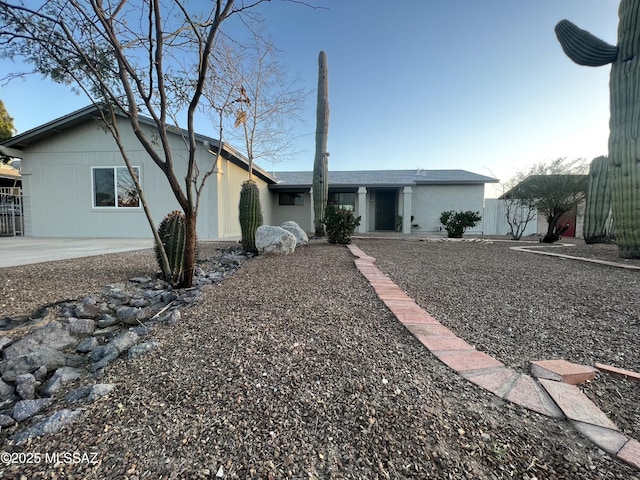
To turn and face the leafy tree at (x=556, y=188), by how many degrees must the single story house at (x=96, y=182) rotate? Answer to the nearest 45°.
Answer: approximately 90° to its left

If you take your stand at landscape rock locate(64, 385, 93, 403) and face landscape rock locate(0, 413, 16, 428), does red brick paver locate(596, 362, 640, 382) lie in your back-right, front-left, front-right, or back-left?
back-left

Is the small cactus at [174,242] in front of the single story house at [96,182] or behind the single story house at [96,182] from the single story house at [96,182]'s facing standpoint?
in front

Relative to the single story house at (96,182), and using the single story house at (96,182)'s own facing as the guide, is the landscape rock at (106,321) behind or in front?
in front

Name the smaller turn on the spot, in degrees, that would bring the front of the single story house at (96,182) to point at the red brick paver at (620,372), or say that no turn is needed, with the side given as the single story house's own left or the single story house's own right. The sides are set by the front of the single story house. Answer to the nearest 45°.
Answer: approximately 45° to the single story house's own left

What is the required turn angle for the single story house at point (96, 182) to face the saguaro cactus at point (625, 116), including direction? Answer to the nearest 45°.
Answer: approximately 45° to its left

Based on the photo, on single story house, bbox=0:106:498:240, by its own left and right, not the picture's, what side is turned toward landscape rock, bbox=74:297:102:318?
front

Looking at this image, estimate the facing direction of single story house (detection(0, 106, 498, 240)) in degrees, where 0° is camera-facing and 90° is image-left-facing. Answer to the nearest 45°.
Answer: approximately 0°

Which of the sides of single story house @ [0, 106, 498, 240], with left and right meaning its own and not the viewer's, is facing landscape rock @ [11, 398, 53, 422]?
front

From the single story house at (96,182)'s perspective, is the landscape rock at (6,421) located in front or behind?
in front

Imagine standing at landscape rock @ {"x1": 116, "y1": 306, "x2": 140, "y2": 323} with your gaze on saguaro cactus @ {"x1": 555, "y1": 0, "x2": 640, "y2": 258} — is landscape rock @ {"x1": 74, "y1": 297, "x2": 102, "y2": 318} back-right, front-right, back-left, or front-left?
back-left

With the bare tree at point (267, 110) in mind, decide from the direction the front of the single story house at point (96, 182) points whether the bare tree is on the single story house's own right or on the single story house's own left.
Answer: on the single story house's own left
